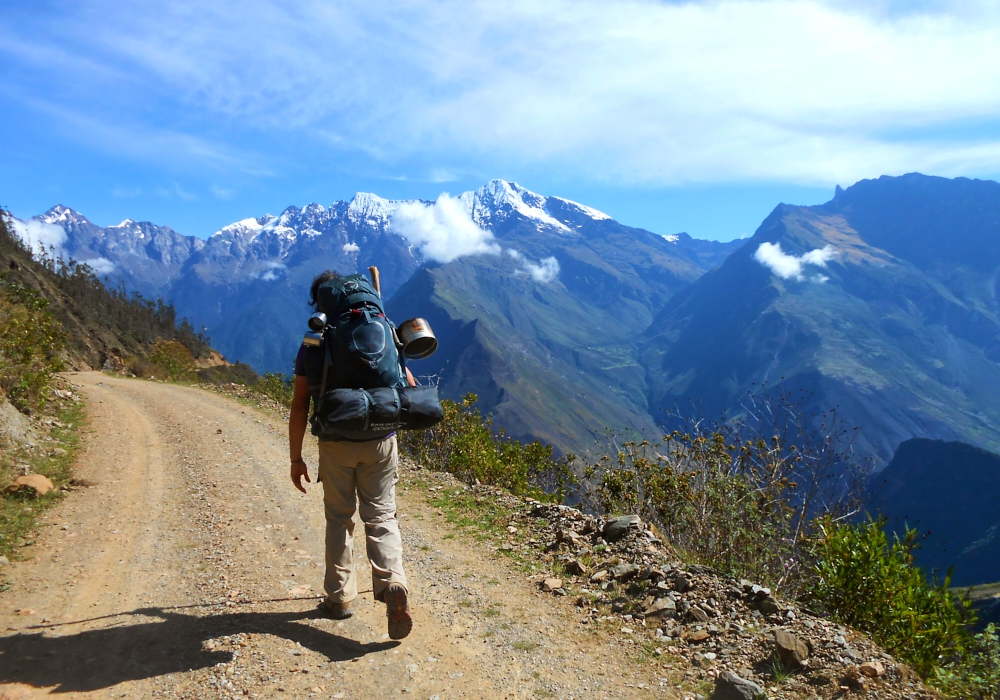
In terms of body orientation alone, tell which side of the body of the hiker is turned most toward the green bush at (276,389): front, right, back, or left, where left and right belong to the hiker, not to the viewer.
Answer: front

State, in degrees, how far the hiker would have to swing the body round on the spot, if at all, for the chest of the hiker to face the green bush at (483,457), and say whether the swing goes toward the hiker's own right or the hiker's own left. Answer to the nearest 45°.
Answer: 0° — they already face it

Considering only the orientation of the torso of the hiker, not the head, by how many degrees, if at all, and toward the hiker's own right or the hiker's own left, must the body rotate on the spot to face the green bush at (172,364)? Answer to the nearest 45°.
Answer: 0° — they already face it

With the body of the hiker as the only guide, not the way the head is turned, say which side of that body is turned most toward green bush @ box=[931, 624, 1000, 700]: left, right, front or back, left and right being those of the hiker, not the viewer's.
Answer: right

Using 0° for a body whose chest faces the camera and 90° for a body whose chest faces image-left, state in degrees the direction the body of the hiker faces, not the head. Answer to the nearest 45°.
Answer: approximately 180°

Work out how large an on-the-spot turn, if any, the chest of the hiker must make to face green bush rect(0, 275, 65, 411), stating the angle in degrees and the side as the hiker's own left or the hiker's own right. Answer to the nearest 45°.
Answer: approximately 45° to the hiker's own left

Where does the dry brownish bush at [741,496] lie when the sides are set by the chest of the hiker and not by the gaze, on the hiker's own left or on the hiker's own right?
on the hiker's own right

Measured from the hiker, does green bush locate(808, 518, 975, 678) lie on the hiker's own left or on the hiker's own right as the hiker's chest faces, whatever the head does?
on the hiker's own right

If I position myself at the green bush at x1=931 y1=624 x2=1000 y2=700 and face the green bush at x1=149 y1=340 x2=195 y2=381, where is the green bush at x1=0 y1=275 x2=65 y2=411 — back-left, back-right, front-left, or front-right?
front-left

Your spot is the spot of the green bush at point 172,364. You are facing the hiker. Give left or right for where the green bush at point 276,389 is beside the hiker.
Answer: left
